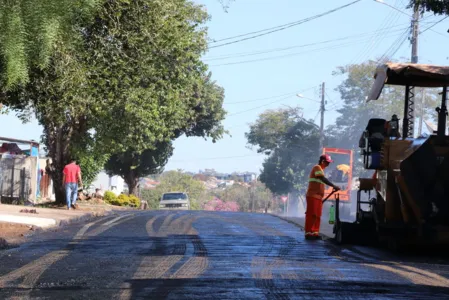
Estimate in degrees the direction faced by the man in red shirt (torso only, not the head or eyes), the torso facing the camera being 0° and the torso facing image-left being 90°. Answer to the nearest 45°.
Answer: approximately 180°

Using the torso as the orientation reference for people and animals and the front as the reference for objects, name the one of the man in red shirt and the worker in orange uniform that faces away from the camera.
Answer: the man in red shirt

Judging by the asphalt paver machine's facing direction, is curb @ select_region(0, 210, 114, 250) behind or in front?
behind
